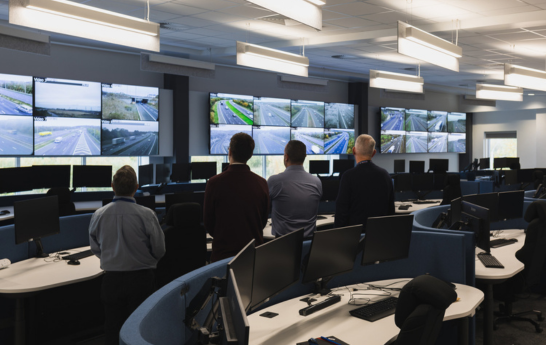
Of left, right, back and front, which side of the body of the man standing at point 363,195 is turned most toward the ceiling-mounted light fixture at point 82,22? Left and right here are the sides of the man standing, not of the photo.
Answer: left

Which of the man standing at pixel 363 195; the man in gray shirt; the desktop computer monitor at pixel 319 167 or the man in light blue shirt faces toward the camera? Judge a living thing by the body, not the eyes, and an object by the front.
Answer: the desktop computer monitor

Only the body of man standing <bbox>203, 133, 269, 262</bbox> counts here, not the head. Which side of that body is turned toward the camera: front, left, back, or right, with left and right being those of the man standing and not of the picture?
back

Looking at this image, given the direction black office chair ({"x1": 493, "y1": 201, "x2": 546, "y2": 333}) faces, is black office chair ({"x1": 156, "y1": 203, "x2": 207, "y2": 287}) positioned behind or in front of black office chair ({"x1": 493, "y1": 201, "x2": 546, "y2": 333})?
in front

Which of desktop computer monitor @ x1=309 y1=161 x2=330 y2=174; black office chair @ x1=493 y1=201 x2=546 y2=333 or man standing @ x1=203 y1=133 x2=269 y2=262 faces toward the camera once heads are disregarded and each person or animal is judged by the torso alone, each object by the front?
the desktop computer monitor

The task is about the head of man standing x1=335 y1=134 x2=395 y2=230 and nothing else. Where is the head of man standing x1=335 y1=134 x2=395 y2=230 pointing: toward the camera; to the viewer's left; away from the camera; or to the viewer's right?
away from the camera

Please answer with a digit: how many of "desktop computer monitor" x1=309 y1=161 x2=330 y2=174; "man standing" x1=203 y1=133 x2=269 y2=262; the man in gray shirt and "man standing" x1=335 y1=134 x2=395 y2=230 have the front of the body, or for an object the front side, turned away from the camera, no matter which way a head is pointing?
3

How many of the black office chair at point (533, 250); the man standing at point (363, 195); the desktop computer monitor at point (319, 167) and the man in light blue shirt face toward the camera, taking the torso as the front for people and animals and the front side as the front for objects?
1

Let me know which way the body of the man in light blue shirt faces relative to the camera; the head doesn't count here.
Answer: away from the camera

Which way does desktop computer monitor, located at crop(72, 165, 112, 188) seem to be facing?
toward the camera

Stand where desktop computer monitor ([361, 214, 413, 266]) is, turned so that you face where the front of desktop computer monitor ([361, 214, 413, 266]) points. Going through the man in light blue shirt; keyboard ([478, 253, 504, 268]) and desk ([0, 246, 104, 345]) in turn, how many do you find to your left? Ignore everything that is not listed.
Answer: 1

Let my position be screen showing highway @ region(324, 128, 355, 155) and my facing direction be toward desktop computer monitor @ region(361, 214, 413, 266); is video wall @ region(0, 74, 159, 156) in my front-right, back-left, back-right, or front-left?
front-right

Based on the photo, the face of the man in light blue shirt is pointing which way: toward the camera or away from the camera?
away from the camera

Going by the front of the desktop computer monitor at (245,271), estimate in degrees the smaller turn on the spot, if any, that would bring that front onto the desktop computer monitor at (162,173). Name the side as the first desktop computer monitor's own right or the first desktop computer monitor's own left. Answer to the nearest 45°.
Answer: approximately 135° to the first desktop computer monitor's own left

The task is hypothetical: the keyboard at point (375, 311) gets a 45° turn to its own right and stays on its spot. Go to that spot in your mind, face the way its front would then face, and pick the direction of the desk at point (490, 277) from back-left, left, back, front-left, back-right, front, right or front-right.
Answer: back-left

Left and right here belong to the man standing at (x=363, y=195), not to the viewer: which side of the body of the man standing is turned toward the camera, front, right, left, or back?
back

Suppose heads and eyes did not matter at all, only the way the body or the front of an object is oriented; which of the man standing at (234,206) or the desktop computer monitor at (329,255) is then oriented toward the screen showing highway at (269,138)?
the man standing

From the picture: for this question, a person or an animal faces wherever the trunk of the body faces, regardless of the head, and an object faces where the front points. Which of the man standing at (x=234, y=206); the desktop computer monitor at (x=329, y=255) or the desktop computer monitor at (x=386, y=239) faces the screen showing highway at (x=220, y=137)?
the man standing
